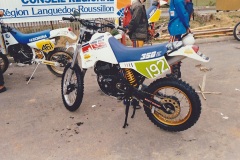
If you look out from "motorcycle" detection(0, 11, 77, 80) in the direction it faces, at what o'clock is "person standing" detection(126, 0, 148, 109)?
The person standing is roughly at 7 o'clock from the motorcycle.

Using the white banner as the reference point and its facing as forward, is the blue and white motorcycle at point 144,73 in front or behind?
in front

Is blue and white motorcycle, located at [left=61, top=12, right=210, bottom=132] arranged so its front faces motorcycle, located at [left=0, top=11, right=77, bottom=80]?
yes

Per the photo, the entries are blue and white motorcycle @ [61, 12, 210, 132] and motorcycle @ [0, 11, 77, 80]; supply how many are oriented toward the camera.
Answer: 0

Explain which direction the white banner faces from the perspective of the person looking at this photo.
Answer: facing the viewer

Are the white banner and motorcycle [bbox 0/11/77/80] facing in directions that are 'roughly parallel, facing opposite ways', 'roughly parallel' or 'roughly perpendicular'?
roughly perpendicular

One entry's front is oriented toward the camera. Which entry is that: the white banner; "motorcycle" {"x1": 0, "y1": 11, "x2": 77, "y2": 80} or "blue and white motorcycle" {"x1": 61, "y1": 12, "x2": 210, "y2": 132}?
the white banner

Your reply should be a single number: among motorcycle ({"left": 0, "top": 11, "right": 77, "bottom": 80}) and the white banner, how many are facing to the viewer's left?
1

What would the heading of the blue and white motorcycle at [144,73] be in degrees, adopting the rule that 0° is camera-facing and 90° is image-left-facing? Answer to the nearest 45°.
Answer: approximately 135°

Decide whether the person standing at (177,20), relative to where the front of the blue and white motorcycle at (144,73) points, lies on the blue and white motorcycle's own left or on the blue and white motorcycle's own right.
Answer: on the blue and white motorcycle's own right
